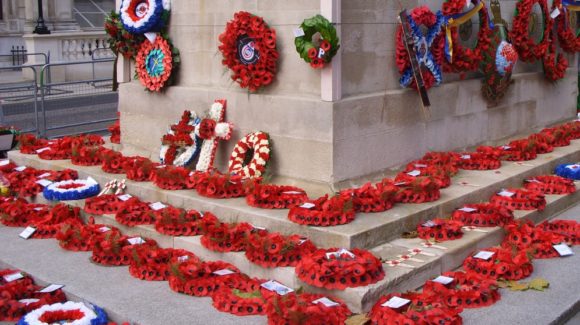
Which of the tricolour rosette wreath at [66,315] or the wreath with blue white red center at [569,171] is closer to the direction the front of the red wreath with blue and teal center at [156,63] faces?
the tricolour rosette wreath

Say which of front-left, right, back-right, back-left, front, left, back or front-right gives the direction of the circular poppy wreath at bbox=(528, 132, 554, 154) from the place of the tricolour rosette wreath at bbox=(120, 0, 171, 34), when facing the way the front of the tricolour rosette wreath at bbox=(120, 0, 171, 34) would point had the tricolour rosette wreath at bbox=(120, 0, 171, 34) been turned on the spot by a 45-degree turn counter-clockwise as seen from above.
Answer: left

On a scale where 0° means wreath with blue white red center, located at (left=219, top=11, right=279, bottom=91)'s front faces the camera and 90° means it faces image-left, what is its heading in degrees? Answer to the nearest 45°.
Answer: approximately 45°

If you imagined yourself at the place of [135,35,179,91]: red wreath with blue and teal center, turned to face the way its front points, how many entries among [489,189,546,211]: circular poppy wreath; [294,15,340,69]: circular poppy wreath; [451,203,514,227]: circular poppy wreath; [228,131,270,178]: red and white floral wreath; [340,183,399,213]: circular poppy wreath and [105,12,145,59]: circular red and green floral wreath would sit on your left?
5

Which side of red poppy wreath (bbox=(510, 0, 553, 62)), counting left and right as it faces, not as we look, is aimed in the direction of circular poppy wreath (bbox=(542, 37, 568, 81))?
left

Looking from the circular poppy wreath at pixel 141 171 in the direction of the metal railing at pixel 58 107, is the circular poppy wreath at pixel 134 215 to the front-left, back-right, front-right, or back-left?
back-left

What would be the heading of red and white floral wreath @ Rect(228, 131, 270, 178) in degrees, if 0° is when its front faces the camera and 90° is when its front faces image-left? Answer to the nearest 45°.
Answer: approximately 45°

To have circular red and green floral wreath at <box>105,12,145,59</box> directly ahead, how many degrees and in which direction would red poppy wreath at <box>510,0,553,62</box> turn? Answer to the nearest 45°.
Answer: approximately 90° to its right

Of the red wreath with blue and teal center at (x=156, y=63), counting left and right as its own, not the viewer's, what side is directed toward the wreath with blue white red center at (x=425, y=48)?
left

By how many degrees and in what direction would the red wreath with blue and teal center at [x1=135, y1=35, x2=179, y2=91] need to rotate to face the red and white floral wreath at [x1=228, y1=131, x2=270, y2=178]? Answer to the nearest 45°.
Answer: approximately 90° to its left

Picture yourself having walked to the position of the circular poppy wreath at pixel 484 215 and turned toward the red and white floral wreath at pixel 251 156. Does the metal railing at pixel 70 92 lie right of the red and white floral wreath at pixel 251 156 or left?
right

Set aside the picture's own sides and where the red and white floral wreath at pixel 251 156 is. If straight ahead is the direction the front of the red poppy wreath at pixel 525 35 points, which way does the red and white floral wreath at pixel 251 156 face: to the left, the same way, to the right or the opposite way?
to the right
